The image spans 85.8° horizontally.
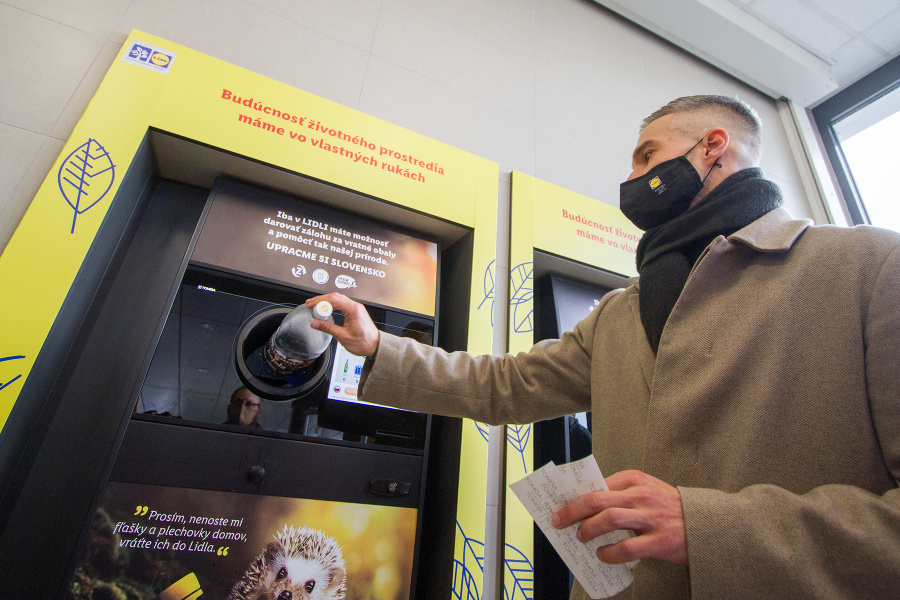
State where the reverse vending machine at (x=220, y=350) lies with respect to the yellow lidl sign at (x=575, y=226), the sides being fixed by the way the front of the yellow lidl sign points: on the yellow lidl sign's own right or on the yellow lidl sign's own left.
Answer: on the yellow lidl sign's own right

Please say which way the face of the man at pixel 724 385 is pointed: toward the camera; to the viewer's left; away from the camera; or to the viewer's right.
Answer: to the viewer's left

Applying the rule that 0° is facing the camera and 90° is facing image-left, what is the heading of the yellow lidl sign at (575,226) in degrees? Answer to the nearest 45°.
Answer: approximately 315°

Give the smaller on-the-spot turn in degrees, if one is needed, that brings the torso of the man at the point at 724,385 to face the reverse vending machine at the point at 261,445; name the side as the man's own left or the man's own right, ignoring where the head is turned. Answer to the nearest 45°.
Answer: approximately 45° to the man's own right

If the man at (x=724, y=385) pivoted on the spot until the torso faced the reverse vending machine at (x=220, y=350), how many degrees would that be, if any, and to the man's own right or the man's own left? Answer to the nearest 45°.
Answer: approximately 45° to the man's own right
